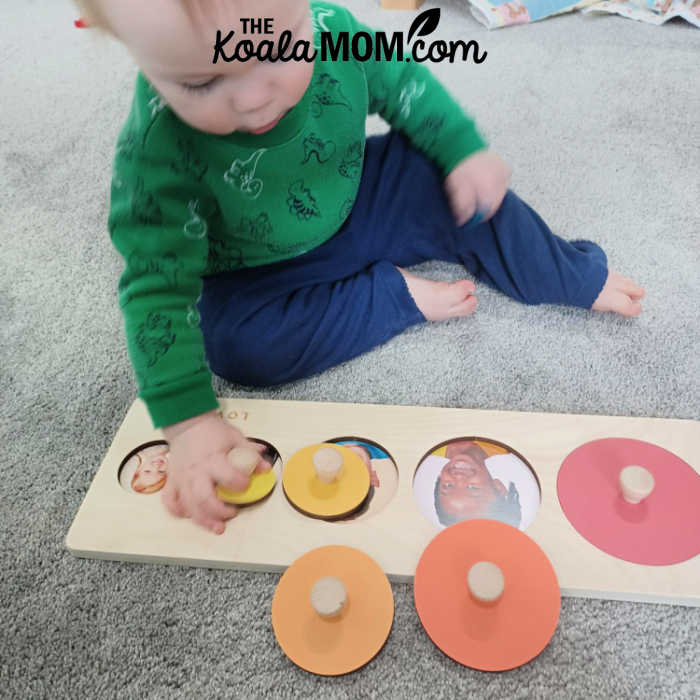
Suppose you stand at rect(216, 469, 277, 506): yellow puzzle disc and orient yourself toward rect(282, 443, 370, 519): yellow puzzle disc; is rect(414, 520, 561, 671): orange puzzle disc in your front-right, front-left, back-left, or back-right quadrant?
front-right

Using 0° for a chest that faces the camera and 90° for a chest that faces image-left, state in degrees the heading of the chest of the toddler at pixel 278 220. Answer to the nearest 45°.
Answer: approximately 315°

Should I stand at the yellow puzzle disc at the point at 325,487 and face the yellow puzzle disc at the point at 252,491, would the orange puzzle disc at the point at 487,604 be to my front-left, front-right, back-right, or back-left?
back-left

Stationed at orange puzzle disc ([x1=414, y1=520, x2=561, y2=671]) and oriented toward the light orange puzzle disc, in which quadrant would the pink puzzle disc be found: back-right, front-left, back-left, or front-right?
back-right
